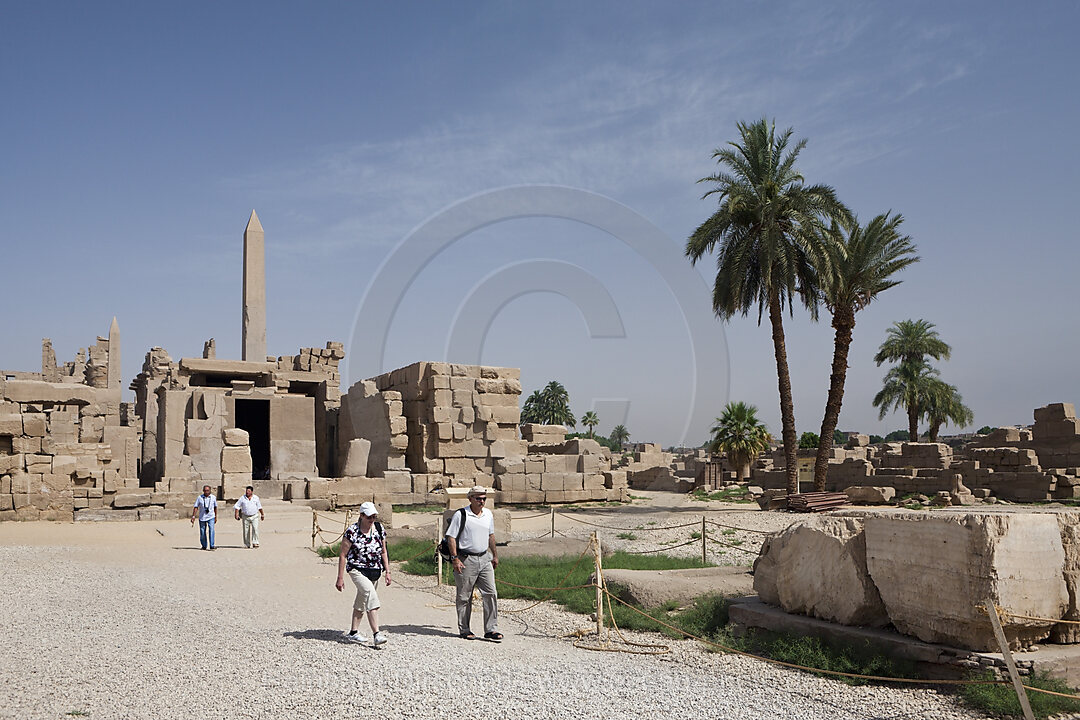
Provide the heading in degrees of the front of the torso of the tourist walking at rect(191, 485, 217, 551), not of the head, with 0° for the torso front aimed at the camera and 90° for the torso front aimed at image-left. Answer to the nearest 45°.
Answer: approximately 0°

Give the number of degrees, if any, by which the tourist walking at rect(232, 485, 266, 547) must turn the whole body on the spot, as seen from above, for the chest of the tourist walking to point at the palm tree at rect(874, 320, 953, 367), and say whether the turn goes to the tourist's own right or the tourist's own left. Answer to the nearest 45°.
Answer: approximately 135° to the tourist's own left

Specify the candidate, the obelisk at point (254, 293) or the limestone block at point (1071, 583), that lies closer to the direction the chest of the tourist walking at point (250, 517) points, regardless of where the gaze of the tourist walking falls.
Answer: the limestone block

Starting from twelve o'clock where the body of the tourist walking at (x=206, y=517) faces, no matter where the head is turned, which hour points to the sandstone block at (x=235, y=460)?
The sandstone block is roughly at 6 o'clock from the tourist walking.

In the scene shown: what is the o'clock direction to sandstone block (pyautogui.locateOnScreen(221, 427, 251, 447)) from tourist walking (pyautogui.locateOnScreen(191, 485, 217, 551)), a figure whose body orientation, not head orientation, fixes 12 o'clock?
The sandstone block is roughly at 6 o'clock from the tourist walking.

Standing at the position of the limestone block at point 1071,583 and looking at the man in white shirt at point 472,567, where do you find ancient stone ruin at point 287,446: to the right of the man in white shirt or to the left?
right

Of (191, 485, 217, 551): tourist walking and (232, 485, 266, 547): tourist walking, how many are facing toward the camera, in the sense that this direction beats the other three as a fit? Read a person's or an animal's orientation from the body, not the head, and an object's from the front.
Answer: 2

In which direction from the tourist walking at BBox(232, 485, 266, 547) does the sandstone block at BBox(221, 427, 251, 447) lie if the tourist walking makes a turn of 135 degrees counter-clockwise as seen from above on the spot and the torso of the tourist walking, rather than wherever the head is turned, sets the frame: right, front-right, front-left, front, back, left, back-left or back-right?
front-left

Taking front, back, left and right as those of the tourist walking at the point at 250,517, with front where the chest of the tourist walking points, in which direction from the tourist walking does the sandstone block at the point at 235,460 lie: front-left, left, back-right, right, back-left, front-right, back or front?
back
